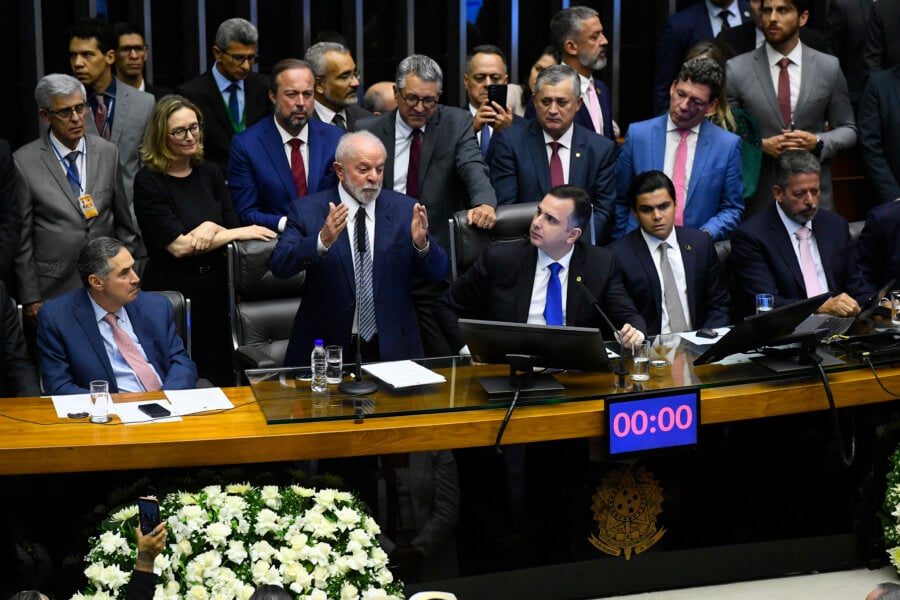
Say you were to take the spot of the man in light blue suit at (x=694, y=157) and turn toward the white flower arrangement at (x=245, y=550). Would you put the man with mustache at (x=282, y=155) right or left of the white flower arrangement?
right

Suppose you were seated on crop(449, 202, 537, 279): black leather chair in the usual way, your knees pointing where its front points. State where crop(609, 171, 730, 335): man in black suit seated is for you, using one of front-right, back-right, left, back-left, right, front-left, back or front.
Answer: left

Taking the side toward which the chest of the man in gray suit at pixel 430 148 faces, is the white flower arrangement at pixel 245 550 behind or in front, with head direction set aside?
in front

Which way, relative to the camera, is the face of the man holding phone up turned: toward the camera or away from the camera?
toward the camera

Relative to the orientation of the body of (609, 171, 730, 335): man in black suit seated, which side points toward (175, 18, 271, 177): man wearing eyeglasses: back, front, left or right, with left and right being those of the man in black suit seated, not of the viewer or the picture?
right

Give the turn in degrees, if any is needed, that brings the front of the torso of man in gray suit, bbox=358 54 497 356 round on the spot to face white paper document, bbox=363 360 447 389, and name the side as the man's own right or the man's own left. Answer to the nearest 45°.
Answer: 0° — they already face it

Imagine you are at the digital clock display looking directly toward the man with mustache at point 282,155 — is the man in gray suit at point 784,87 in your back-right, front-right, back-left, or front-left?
front-right

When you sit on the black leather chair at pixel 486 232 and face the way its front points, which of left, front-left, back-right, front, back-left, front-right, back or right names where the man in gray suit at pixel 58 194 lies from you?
right

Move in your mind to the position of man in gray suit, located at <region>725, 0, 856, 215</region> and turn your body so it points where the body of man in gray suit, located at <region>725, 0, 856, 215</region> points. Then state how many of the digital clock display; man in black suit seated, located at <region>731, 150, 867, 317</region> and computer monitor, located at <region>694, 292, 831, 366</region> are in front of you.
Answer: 3

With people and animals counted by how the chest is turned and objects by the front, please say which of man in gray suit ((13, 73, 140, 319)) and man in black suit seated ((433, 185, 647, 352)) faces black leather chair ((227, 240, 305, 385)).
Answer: the man in gray suit

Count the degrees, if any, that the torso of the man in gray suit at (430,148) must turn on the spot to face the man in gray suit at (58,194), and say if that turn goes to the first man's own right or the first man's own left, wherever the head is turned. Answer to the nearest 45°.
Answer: approximately 90° to the first man's own right

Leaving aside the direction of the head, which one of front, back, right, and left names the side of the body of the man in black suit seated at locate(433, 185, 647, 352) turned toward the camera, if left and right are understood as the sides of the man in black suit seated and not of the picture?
front

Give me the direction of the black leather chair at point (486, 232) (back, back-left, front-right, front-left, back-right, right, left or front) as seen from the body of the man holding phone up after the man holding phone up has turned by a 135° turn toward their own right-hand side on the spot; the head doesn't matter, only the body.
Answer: back-left

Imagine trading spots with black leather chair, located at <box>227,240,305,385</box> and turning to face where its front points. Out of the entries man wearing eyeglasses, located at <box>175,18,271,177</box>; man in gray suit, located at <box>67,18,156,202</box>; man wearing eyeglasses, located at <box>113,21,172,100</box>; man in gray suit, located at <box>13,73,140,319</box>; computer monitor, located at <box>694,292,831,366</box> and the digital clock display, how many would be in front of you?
2

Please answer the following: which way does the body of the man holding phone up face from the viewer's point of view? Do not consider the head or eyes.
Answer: toward the camera

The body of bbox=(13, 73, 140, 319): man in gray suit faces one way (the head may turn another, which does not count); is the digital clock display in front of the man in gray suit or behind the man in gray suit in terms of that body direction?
in front

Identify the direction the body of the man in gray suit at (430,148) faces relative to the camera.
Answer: toward the camera

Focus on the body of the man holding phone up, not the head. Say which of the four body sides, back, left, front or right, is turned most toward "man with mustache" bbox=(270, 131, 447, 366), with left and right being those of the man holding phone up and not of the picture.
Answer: front
